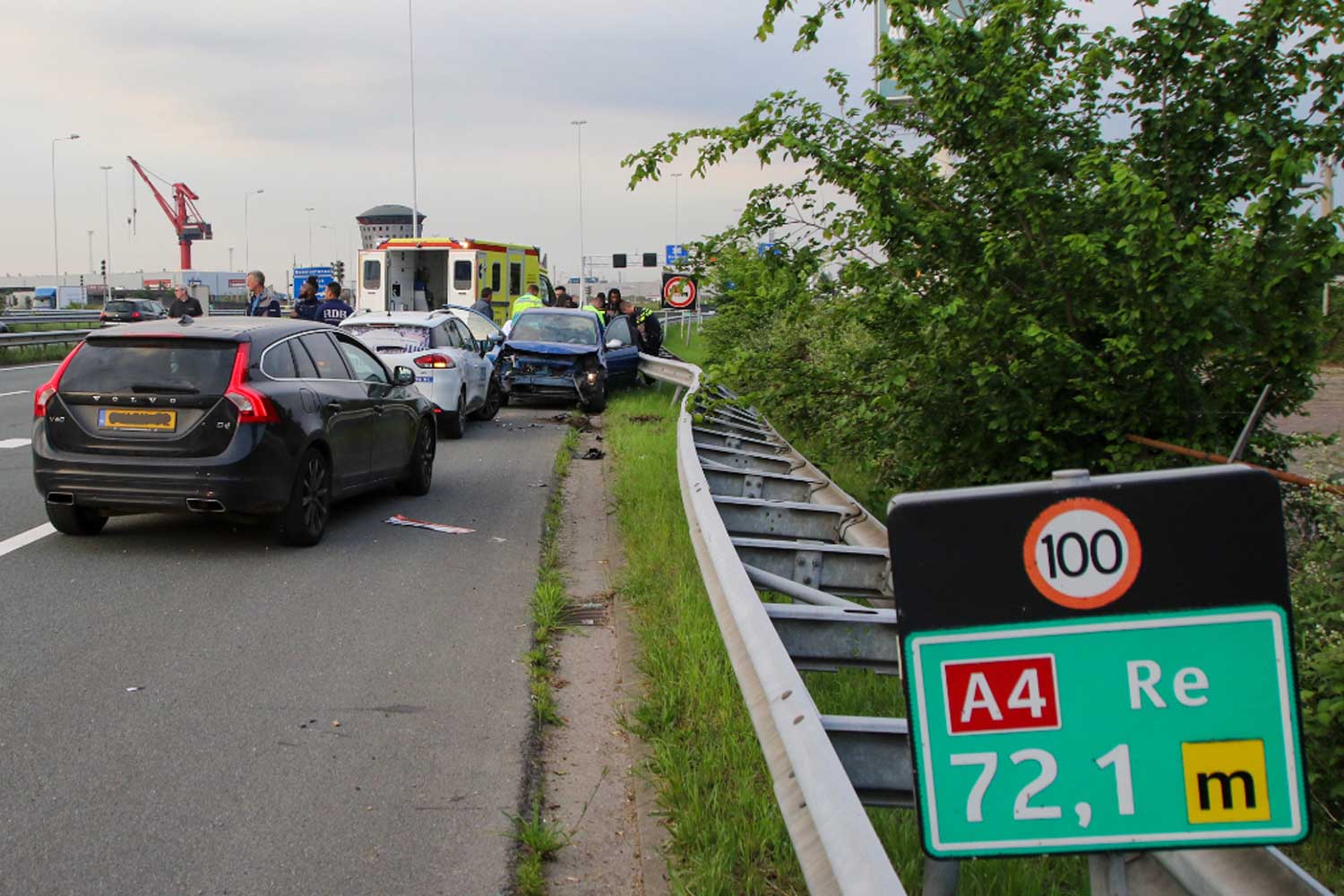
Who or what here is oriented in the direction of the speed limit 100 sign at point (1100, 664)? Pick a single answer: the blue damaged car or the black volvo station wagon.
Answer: the blue damaged car

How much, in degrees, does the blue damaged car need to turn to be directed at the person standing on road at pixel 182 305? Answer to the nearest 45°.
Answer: approximately 90° to its right

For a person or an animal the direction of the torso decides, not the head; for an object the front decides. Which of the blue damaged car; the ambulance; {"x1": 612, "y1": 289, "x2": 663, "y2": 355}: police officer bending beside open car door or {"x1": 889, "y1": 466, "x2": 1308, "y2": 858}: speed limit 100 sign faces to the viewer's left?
the police officer bending beside open car door

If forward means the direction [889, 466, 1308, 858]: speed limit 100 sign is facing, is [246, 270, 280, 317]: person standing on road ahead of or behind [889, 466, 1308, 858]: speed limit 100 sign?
behind

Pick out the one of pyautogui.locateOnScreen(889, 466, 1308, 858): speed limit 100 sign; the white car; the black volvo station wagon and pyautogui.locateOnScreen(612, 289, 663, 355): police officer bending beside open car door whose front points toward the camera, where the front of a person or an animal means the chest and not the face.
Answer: the speed limit 100 sign

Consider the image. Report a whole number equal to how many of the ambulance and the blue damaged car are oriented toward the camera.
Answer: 1

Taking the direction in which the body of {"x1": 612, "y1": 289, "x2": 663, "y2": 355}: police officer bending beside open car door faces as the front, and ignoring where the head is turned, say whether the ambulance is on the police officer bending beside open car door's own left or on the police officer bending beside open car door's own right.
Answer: on the police officer bending beside open car door's own right

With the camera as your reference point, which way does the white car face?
facing away from the viewer and to the right of the viewer

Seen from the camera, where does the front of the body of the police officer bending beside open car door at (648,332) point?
to the viewer's left
